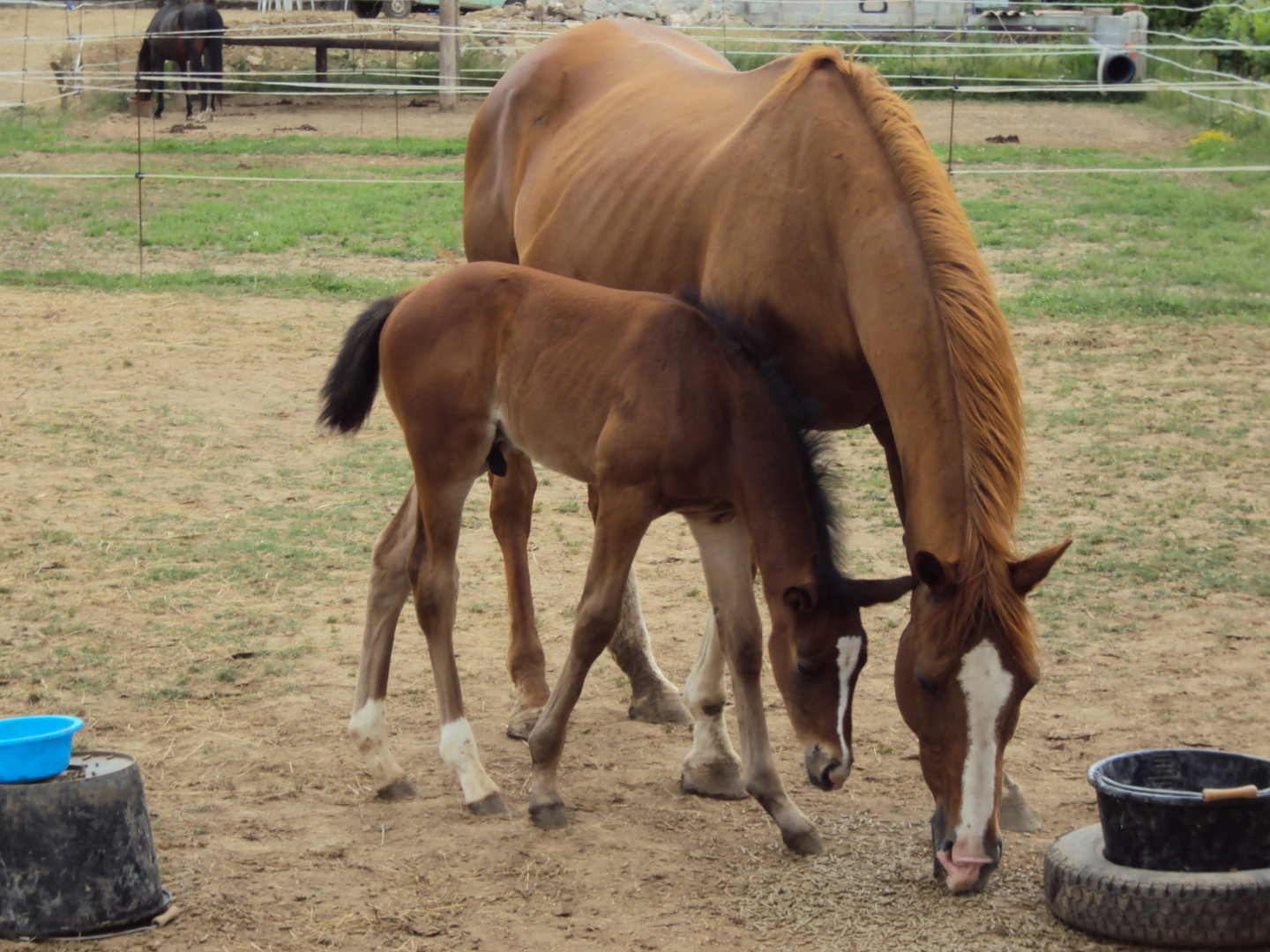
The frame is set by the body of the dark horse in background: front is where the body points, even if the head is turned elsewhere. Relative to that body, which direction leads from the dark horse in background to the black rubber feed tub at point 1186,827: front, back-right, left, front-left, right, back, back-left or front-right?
back-left

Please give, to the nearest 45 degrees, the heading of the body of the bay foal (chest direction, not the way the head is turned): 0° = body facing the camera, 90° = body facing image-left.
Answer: approximately 315°

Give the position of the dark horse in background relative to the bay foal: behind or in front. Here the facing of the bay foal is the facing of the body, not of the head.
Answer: behind

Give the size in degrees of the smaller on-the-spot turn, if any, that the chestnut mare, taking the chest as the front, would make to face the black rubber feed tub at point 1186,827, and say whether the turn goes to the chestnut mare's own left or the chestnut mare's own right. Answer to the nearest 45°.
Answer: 0° — it already faces it

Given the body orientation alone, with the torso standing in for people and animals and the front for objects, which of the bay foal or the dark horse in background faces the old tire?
the bay foal

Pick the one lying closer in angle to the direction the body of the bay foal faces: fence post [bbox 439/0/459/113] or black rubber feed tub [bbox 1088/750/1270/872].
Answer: the black rubber feed tub

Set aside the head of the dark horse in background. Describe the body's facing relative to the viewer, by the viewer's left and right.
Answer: facing away from the viewer and to the left of the viewer

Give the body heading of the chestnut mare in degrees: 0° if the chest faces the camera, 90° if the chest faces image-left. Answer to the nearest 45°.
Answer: approximately 315°

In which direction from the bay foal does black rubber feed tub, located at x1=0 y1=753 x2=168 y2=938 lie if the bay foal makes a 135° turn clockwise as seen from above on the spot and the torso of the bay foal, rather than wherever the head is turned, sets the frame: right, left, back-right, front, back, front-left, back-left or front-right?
front-left

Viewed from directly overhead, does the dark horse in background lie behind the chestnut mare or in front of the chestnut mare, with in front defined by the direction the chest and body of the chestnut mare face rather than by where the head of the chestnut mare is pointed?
behind

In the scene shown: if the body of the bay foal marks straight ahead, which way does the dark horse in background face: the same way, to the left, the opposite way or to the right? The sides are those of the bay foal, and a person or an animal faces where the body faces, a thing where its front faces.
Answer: the opposite way

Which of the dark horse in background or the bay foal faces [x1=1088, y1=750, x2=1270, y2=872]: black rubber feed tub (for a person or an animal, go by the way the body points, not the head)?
the bay foal
